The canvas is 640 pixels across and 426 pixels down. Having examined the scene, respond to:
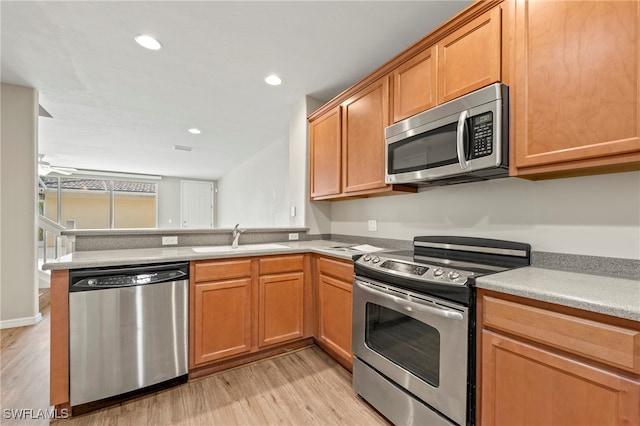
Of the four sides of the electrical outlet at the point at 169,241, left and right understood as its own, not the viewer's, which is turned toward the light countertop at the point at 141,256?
front

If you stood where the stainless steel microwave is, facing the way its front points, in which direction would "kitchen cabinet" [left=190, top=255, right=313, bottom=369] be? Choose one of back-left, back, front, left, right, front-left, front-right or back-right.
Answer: front-right

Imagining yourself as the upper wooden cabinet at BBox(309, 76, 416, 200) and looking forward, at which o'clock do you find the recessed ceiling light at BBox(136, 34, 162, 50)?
The recessed ceiling light is roughly at 1 o'clock from the upper wooden cabinet.

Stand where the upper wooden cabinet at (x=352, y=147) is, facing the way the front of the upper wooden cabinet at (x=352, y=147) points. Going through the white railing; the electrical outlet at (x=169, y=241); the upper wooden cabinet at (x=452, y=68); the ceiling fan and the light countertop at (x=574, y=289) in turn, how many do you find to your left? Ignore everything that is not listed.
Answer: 2

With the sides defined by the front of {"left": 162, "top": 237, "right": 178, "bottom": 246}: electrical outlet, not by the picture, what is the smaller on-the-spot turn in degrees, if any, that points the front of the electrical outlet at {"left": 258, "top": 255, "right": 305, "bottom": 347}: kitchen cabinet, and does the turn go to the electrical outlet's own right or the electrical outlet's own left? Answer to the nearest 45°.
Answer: approximately 45° to the electrical outlet's own left

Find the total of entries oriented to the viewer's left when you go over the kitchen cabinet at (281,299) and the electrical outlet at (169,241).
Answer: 0

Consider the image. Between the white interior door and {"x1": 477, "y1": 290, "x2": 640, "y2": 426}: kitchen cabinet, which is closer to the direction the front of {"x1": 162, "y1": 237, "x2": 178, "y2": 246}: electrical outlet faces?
the kitchen cabinet

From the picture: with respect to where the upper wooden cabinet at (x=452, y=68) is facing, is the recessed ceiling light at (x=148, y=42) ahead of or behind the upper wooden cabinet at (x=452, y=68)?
ahead

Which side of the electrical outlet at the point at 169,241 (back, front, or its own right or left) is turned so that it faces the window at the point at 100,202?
back
